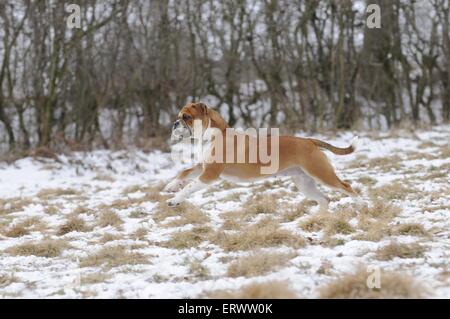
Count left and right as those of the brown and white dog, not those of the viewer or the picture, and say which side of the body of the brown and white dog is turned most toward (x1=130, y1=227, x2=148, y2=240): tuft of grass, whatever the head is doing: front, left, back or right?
left

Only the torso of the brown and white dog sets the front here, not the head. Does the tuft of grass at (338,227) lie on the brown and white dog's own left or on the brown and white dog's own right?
on the brown and white dog's own left

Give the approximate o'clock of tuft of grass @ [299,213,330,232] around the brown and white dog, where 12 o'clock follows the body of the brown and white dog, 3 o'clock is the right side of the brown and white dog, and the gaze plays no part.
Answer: The tuft of grass is roughly at 8 o'clock from the brown and white dog.

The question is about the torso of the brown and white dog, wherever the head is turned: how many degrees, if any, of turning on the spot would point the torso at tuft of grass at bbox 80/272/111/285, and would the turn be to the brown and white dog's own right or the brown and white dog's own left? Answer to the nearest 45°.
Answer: approximately 45° to the brown and white dog's own left

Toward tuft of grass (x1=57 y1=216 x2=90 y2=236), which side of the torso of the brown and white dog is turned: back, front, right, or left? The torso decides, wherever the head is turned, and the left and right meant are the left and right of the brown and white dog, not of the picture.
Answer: front

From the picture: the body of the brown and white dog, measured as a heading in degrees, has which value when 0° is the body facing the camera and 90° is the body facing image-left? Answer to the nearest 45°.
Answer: approximately 90°

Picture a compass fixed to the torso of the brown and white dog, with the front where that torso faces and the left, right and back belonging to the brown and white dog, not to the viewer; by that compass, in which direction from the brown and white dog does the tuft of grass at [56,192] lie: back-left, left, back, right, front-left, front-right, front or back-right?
front-right

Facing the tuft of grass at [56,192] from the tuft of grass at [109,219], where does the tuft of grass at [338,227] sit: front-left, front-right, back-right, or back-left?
back-right

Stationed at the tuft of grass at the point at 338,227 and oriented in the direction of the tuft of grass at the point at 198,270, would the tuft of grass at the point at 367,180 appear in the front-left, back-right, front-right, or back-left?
back-right

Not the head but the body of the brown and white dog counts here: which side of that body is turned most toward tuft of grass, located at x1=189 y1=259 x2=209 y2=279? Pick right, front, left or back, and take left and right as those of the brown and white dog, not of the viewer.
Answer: left

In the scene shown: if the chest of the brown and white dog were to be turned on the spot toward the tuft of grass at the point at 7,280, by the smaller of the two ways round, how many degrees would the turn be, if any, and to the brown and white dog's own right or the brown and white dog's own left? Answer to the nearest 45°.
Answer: approximately 45° to the brown and white dog's own left
